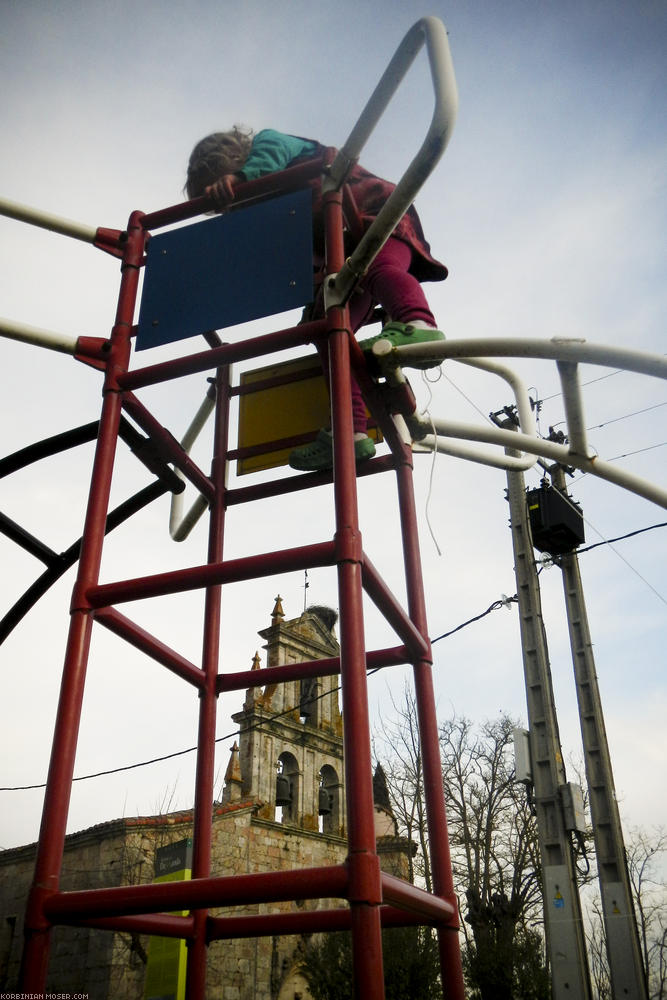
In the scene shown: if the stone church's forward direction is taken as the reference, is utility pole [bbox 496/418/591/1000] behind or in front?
in front

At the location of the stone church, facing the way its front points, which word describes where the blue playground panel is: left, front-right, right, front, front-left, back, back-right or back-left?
front-right

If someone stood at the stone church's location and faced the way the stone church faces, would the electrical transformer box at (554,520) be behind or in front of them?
in front

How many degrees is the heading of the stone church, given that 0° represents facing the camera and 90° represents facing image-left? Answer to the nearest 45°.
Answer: approximately 315°
